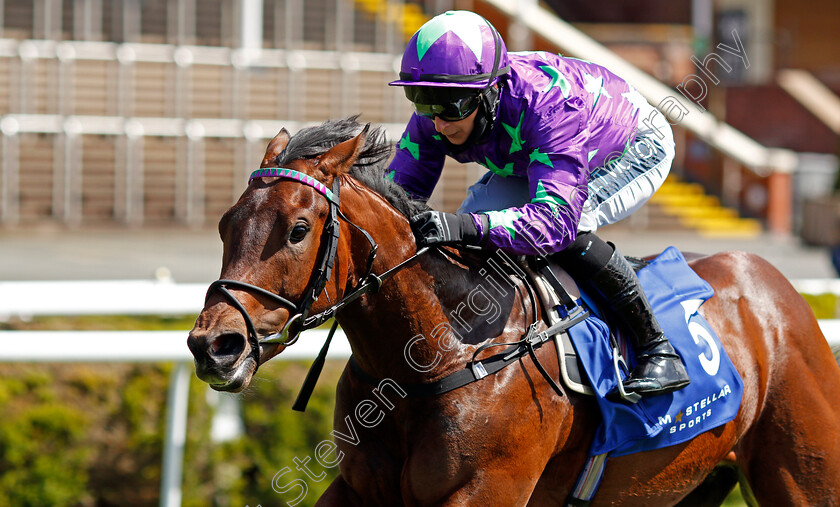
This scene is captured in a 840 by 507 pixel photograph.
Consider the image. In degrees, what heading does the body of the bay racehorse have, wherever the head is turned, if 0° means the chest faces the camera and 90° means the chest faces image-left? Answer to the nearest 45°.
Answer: approximately 45°

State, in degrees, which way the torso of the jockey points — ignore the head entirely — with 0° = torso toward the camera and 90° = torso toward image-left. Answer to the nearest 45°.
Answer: approximately 45°

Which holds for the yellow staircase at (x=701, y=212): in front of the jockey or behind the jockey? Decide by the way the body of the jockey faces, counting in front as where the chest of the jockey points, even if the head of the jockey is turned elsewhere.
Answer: behind
